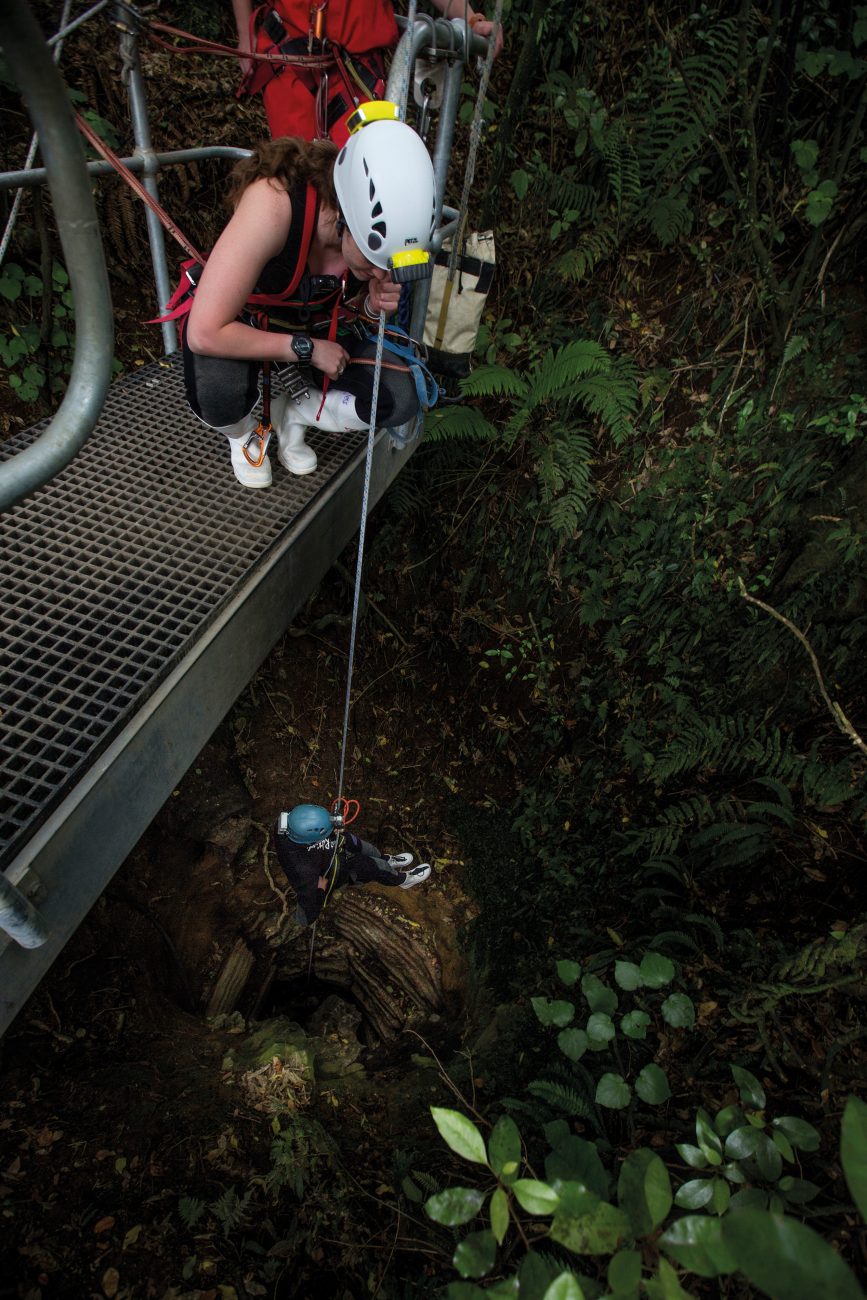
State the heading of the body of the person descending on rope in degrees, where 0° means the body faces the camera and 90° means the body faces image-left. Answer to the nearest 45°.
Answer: approximately 270°

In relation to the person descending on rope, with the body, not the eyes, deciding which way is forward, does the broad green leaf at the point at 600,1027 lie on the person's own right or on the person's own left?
on the person's own right

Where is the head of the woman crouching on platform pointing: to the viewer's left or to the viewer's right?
to the viewer's right

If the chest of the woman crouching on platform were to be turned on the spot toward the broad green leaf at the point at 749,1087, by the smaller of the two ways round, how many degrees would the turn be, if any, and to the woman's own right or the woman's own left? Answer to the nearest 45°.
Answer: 0° — they already face it

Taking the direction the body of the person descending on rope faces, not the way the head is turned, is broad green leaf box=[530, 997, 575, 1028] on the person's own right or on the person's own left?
on the person's own right

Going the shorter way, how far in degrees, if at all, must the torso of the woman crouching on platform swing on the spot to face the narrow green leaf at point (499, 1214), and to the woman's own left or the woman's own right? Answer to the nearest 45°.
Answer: approximately 45° to the woman's own right

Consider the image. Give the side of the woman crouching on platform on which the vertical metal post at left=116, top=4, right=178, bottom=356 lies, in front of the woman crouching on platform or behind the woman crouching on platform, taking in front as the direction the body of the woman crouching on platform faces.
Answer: behind

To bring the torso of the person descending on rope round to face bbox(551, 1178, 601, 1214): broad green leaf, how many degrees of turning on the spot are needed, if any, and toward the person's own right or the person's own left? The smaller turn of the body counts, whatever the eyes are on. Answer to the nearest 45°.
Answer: approximately 90° to the person's own right

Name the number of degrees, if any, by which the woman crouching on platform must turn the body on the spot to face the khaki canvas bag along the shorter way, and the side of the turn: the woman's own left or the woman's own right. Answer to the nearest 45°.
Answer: approximately 90° to the woman's own left
